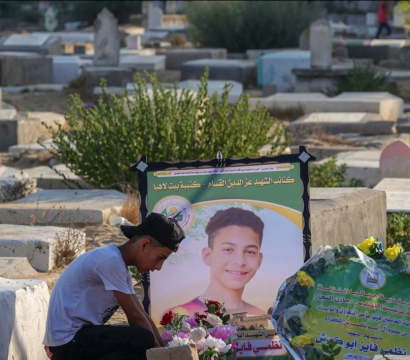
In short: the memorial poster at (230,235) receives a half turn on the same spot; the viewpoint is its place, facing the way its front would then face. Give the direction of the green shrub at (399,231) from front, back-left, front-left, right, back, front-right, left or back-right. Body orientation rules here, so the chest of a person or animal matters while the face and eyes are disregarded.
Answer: front-right

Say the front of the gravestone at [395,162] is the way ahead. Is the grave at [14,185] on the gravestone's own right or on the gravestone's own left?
on the gravestone's own right

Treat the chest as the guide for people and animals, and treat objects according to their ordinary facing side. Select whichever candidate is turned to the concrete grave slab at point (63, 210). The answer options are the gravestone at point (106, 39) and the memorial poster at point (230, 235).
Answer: the gravestone

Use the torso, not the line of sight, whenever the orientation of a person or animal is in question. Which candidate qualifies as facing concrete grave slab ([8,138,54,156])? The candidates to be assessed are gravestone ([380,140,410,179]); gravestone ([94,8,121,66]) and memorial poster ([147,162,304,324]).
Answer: gravestone ([94,8,121,66])

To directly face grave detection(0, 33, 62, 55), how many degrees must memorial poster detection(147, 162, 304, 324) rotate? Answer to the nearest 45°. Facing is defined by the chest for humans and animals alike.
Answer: approximately 180°

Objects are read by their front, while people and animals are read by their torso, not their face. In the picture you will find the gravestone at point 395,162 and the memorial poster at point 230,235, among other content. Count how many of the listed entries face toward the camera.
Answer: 2

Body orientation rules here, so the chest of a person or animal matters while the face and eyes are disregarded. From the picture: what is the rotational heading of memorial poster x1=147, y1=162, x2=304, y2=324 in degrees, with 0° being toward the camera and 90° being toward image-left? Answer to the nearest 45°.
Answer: approximately 0°

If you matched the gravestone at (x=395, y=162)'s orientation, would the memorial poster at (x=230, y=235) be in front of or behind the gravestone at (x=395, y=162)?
in front

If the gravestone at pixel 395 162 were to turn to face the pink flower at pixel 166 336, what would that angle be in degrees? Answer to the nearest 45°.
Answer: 0° — it already faces it

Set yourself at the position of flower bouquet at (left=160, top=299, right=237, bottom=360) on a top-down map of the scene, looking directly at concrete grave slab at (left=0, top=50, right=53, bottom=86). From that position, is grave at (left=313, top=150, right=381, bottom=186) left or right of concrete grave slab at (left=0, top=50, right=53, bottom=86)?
right

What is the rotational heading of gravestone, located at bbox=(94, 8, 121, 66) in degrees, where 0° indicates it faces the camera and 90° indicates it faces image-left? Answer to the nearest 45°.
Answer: approximately 0°

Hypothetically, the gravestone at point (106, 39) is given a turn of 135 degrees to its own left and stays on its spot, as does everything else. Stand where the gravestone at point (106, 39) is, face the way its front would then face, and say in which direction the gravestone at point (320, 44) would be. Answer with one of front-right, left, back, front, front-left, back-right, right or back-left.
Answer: front-right

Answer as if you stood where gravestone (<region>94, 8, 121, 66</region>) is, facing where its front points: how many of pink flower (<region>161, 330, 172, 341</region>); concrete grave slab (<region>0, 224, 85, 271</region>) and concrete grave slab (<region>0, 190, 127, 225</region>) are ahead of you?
3
